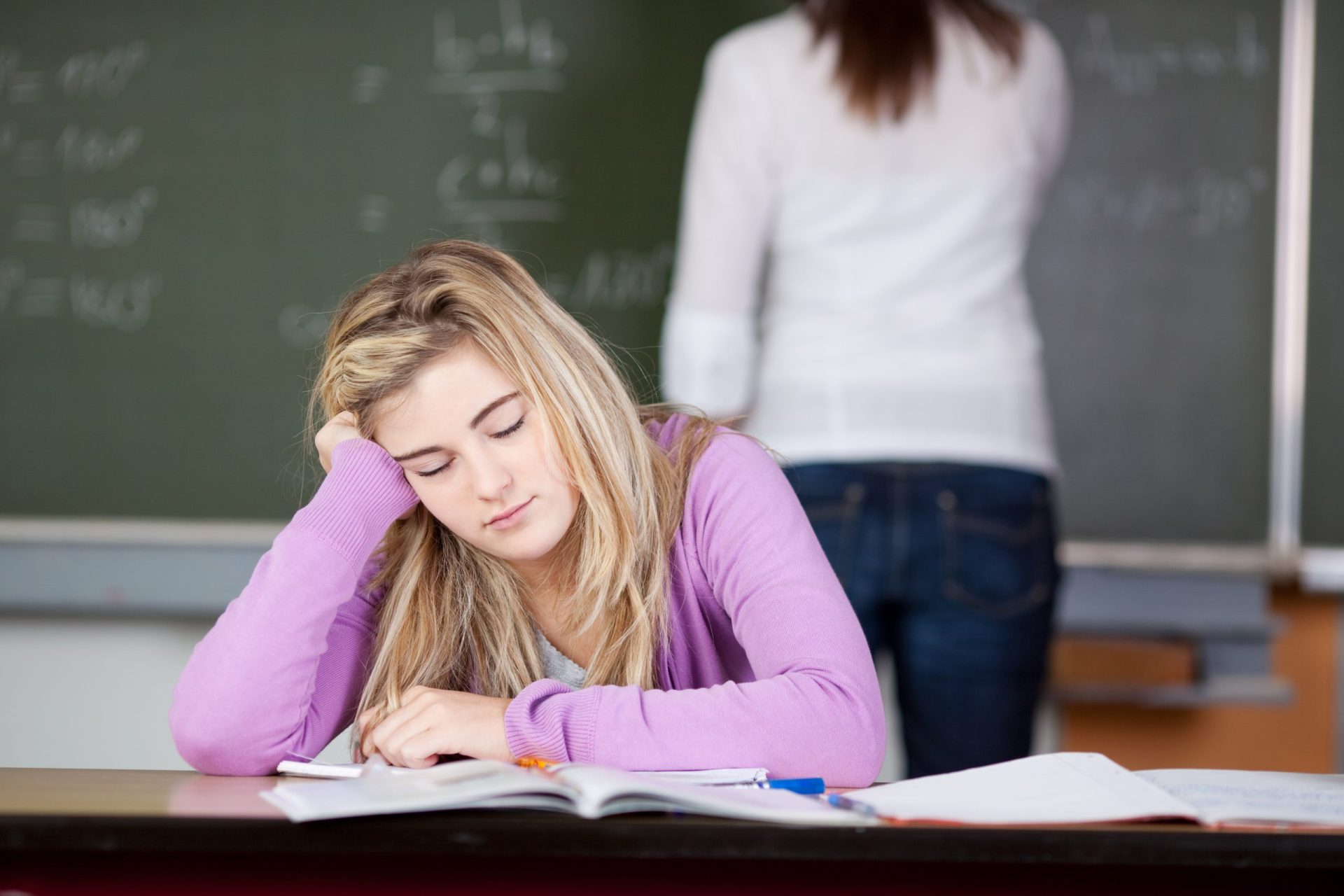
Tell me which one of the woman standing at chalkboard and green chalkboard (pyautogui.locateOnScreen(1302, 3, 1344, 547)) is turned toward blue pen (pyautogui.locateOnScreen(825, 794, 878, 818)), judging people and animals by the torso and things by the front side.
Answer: the green chalkboard

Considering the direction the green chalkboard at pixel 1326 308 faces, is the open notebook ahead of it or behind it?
ahead

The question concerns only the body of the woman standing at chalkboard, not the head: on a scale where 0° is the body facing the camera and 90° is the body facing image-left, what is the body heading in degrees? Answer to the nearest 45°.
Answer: approximately 180°

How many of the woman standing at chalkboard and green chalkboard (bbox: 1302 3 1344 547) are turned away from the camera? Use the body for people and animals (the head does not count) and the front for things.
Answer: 1

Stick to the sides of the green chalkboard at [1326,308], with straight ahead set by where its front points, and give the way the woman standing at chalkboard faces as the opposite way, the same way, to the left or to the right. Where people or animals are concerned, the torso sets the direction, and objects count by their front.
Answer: the opposite way

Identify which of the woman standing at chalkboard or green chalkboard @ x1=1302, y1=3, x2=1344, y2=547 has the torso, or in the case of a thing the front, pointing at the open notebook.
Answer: the green chalkboard

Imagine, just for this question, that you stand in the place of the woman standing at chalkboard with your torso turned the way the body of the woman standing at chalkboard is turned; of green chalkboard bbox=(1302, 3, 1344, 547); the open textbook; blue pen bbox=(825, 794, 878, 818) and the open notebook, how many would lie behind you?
3

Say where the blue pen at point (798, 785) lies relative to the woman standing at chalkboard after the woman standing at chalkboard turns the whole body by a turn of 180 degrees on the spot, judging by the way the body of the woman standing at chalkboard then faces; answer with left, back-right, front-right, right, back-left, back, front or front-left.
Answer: front

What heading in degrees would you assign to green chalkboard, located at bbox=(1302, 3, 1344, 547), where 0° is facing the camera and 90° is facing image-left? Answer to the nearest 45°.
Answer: approximately 0°

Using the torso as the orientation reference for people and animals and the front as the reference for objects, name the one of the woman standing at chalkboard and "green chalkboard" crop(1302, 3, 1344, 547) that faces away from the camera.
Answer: the woman standing at chalkboard

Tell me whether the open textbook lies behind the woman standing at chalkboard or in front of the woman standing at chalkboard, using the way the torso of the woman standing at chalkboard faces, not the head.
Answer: behind

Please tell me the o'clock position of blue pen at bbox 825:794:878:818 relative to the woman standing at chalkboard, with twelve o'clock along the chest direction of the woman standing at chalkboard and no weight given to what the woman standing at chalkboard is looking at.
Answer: The blue pen is roughly at 6 o'clock from the woman standing at chalkboard.

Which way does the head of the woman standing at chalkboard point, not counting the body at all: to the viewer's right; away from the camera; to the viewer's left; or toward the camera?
away from the camera
